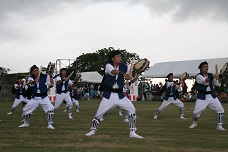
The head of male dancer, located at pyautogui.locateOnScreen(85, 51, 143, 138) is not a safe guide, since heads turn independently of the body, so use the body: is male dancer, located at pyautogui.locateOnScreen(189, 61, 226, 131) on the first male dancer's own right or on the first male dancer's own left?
on the first male dancer's own left

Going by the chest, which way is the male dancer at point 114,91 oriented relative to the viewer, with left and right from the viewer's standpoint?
facing the viewer

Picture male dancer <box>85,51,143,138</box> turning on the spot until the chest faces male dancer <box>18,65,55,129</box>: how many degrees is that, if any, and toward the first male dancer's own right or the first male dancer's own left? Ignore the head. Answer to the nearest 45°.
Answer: approximately 135° to the first male dancer's own right

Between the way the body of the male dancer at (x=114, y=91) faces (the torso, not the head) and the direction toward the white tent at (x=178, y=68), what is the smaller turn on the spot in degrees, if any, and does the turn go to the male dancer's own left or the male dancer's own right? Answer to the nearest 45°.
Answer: approximately 180°

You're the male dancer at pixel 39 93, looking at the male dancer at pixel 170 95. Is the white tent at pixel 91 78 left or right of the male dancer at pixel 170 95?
left

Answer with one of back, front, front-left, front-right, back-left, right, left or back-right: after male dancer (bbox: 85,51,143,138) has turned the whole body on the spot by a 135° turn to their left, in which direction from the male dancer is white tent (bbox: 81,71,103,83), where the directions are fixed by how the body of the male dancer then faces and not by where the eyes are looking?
front-left
